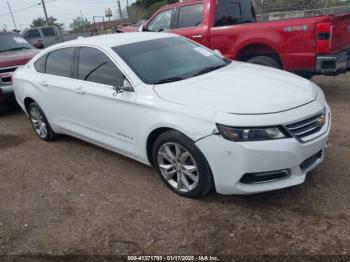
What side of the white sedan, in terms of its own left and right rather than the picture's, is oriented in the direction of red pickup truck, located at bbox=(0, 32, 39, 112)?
back

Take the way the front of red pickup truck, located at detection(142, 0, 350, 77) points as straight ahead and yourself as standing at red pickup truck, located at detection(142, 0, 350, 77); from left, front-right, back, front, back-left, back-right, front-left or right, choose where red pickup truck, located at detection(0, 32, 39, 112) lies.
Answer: front-left

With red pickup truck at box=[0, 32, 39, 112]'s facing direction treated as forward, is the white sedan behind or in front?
in front

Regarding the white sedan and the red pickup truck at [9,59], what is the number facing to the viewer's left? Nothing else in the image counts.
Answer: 0

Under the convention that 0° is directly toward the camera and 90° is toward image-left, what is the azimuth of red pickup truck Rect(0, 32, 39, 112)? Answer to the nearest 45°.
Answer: approximately 315°

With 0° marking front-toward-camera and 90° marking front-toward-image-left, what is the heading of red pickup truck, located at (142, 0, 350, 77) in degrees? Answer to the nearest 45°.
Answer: approximately 135°

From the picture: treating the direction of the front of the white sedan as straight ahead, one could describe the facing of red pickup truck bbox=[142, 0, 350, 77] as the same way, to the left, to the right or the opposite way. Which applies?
the opposite way

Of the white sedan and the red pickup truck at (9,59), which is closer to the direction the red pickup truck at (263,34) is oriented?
the red pickup truck

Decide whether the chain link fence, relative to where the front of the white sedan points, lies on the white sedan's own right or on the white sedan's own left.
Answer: on the white sedan's own left
